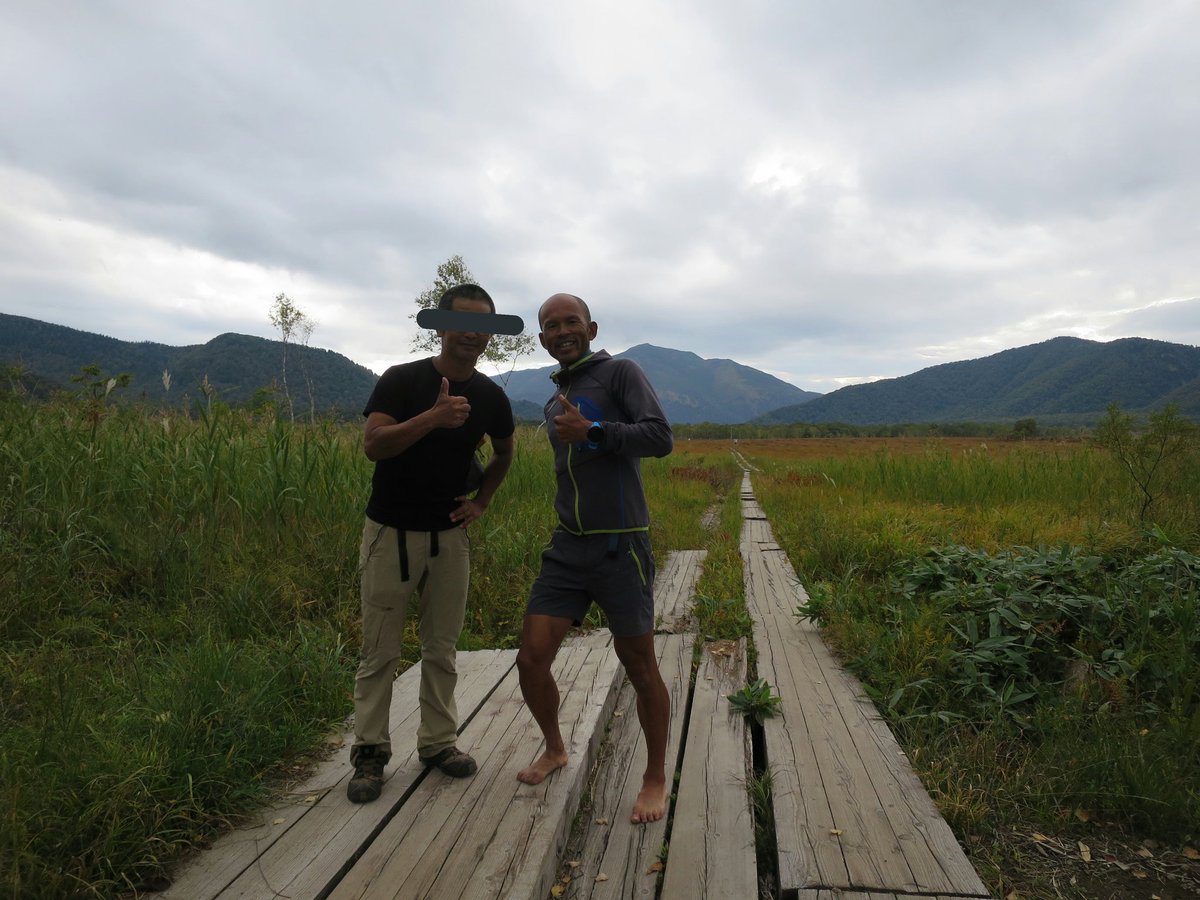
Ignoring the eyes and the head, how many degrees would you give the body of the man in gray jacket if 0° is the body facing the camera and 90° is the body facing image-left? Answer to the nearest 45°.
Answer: approximately 45°

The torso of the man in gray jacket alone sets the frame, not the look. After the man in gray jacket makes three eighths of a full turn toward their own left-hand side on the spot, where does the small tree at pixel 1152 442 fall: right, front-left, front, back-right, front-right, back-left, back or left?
front-left

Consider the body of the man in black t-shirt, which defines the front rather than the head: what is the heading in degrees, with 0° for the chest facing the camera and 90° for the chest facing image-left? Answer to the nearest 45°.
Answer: approximately 0°

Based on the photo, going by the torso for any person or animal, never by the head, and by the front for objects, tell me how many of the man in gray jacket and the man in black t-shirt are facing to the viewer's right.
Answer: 0

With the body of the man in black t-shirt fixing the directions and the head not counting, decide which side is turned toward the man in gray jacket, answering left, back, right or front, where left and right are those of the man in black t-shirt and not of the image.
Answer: left

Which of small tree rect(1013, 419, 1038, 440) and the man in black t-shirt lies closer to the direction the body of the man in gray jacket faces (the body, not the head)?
the man in black t-shirt

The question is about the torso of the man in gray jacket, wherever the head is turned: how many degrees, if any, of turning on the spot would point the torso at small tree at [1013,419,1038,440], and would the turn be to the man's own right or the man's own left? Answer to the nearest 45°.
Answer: approximately 180°

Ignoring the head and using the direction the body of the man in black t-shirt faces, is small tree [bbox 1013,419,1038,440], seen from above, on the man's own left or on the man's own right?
on the man's own left
